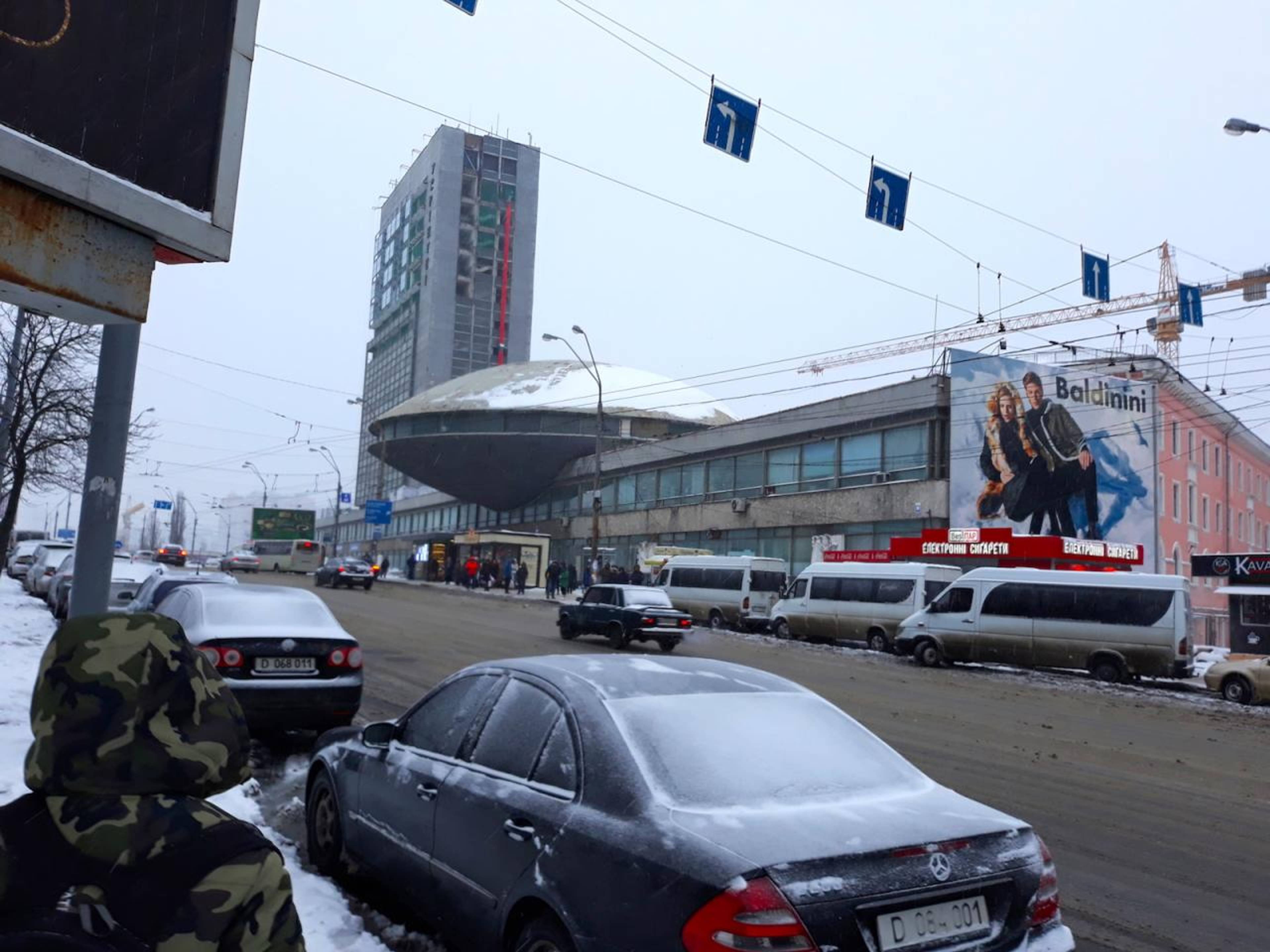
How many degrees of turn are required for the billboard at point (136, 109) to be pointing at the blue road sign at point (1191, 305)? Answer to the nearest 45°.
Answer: approximately 45° to its left

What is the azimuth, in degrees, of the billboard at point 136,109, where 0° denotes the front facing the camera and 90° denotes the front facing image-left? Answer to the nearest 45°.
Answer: approximately 315°

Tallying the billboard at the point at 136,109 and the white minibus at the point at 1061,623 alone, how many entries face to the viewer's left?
1

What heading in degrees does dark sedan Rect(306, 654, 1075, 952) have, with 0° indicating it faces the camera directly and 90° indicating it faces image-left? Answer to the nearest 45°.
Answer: approximately 135°

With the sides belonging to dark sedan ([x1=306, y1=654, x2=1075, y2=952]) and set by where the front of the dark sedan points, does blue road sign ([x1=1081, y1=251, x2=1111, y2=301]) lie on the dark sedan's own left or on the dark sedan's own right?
on the dark sedan's own right

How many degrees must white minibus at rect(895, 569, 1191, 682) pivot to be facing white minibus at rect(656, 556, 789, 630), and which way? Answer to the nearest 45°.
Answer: approximately 45° to its right

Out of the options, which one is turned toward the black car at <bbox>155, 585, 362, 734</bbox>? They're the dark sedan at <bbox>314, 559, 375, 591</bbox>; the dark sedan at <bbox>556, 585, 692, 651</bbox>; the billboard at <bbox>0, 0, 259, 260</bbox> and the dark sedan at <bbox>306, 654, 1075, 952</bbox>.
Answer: the dark sedan at <bbox>306, 654, 1075, 952</bbox>

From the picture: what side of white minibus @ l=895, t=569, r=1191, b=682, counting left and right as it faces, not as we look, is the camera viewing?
left
